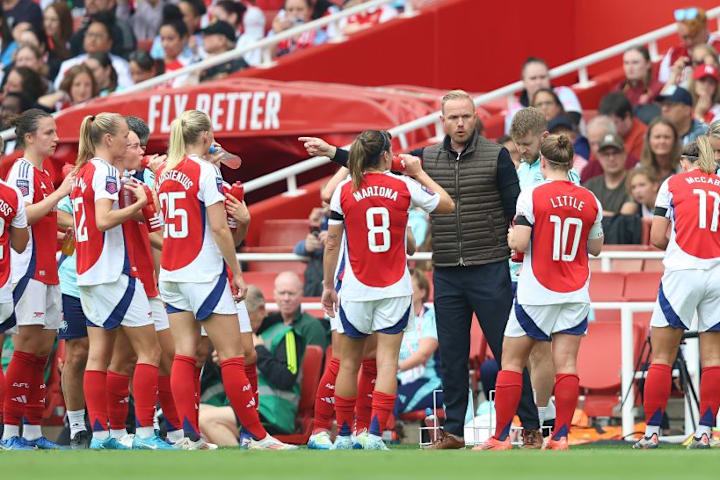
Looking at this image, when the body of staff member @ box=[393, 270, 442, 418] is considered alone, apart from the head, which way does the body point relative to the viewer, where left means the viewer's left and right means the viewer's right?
facing the viewer and to the left of the viewer

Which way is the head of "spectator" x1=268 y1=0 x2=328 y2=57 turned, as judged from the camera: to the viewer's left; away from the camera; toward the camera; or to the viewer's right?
toward the camera

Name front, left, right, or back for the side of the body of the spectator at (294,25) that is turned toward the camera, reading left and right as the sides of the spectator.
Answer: front

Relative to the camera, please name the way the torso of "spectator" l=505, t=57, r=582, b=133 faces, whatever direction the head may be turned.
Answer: toward the camera

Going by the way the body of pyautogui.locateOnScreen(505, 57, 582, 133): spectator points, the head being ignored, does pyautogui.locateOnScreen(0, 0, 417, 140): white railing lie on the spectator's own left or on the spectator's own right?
on the spectator's own right

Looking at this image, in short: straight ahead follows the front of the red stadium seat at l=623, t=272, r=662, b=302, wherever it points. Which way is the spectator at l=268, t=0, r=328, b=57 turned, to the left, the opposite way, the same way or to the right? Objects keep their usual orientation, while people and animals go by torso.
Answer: the same way

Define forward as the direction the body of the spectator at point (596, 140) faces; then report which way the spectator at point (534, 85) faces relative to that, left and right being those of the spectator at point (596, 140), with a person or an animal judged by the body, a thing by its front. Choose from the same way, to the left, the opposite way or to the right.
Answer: the same way

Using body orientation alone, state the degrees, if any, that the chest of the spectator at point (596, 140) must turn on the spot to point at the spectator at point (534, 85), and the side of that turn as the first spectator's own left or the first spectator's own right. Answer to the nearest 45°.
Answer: approximately 135° to the first spectator's own right

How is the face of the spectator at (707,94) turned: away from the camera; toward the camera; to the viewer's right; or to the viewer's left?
toward the camera

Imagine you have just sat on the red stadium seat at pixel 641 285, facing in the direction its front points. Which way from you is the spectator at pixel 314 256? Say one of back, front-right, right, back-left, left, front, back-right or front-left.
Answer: right

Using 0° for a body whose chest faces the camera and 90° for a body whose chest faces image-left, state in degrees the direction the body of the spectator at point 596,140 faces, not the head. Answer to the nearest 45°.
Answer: approximately 0°

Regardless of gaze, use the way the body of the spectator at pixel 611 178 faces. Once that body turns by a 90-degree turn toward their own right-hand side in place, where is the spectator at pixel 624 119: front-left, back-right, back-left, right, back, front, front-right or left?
right
